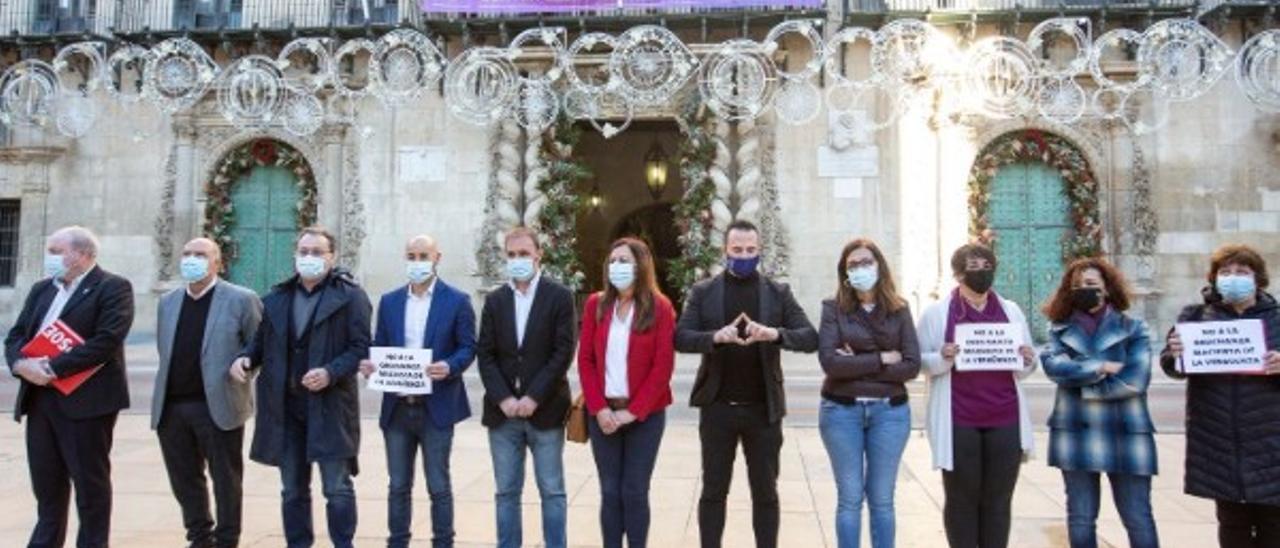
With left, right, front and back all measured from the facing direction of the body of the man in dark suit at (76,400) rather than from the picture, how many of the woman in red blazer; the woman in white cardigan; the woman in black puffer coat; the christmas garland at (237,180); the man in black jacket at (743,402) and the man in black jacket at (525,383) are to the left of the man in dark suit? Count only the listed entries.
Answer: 5

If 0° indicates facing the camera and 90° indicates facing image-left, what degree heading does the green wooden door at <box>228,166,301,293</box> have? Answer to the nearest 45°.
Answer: approximately 0°

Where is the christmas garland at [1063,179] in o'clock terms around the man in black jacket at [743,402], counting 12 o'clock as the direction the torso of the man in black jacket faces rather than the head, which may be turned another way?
The christmas garland is roughly at 7 o'clock from the man in black jacket.

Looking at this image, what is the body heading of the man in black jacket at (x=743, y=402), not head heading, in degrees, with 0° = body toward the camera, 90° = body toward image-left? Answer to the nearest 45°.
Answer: approximately 0°

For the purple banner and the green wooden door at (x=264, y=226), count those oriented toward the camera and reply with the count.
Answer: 2

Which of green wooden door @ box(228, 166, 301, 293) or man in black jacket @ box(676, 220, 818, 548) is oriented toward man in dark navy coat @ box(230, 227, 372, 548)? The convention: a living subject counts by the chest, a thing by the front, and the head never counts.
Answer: the green wooden door

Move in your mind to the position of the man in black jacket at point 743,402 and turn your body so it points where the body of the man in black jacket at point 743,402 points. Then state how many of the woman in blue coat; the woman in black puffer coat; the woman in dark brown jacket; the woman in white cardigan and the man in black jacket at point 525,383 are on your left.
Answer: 4

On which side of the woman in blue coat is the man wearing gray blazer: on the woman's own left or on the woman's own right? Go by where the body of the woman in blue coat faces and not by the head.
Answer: on the woman's own right

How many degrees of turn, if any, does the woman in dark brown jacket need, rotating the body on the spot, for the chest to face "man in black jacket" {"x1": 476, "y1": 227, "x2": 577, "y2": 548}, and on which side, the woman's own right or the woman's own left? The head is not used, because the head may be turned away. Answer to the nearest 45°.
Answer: approximately 90° to the woman's own right

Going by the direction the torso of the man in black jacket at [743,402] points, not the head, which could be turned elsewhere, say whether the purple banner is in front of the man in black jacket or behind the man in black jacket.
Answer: behind

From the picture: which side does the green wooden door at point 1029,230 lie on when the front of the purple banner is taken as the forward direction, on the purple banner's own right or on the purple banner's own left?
on the purple banner's own left

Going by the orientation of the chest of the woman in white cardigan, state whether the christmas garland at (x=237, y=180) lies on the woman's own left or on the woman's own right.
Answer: on the woman's own right

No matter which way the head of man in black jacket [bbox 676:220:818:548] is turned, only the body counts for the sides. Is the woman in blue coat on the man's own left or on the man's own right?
on the man's own left

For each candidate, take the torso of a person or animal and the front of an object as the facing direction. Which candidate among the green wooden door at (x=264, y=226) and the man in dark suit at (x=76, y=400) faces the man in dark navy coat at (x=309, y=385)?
the green wooden door

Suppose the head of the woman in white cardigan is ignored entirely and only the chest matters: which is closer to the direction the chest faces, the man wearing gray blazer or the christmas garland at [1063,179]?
the man wearing gray blazer
